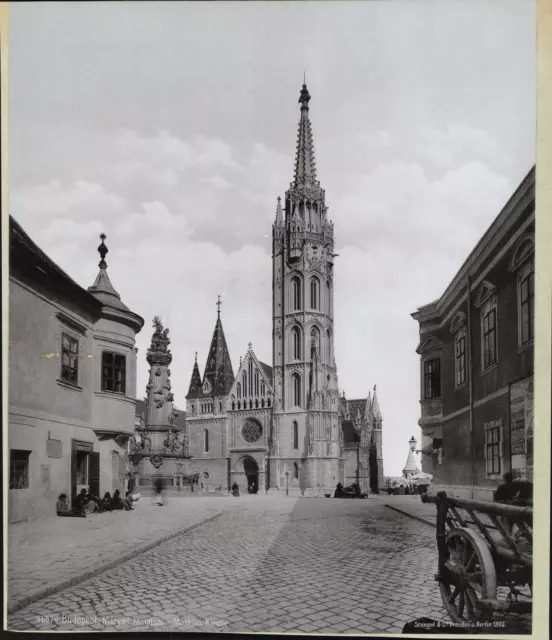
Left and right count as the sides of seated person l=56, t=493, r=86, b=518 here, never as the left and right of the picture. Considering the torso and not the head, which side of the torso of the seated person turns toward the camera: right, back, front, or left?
right
